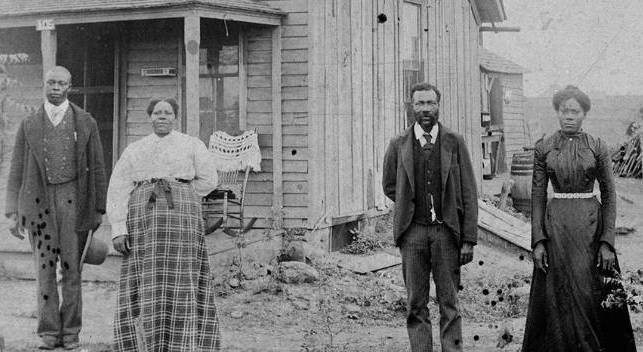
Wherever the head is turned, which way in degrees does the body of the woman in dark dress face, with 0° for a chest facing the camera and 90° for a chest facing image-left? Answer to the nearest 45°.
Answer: approximately 0°

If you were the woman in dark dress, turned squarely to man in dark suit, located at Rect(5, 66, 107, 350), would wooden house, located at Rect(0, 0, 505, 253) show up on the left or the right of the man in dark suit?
right

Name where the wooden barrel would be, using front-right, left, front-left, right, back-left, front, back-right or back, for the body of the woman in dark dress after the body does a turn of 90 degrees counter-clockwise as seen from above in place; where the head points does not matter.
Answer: left

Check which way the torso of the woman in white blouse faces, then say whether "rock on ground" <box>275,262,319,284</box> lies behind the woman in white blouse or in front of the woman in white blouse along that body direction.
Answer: behind

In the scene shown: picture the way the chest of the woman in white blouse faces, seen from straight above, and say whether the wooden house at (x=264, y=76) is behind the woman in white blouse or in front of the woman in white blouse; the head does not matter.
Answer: behind

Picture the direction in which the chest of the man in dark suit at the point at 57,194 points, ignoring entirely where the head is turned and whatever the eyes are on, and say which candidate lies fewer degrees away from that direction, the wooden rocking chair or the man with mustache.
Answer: the man with mustache

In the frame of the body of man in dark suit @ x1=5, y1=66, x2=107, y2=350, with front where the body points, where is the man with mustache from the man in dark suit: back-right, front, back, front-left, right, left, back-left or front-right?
front-left

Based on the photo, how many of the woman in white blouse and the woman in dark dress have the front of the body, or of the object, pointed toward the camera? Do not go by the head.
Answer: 2

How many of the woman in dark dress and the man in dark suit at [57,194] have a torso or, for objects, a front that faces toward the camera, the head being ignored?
2
